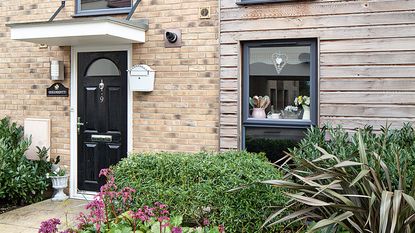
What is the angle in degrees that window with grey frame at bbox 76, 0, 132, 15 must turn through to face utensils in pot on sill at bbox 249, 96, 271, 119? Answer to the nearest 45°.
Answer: approximately 45° to its left

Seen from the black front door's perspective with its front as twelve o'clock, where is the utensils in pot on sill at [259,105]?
The utensils in pot on sill is roughly at 10 o'clock from the black front door.

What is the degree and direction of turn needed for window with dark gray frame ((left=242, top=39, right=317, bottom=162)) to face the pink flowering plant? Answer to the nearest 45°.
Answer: approximately 45° to its right

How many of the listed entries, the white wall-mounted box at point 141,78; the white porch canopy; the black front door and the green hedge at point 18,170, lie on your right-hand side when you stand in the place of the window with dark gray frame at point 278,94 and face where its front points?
4

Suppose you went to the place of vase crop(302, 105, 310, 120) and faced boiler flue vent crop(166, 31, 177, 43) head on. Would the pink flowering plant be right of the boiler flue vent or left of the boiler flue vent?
left

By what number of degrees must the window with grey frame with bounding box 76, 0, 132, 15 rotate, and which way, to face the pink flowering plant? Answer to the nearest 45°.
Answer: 0° — it already faces it

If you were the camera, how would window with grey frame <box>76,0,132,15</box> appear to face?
facing the viewer

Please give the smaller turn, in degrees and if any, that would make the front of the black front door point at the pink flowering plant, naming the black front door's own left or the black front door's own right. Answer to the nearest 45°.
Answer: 0° — it already faces it

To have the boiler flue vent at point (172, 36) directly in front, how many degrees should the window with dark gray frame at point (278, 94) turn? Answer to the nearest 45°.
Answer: approximately 90° to its right

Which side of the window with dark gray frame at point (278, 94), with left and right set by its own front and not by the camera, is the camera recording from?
front

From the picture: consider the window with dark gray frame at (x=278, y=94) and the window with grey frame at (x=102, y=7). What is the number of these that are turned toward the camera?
2

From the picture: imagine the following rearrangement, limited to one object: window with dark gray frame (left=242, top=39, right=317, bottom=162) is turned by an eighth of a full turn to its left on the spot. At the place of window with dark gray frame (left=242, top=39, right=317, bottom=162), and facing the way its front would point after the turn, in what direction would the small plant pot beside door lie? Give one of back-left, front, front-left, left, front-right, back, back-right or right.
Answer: back-right

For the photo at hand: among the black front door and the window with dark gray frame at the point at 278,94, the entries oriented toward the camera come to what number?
2

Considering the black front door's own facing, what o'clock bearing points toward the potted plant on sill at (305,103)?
The potted plant on sill is roughly at 10 o'clock from the black front door.
